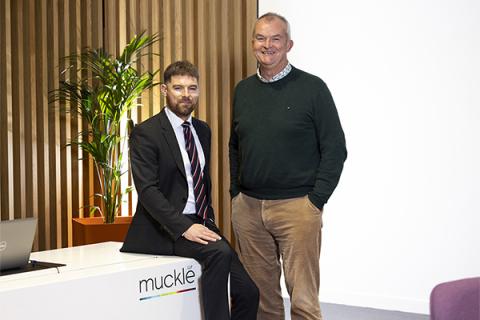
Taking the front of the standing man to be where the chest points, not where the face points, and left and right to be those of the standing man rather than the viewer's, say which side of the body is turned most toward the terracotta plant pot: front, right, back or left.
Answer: right

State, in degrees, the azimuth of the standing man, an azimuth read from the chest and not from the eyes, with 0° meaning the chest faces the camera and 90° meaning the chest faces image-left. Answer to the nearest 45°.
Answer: approximately 45°

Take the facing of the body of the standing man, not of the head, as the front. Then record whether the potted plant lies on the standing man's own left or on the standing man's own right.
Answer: on the standing man's own right

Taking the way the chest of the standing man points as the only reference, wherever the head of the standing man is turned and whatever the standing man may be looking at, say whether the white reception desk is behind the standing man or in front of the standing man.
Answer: in front

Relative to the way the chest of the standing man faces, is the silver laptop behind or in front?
in front

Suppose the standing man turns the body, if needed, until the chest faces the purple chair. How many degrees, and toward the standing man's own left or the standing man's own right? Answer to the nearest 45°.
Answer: approximately 45° to the standing man's own left
